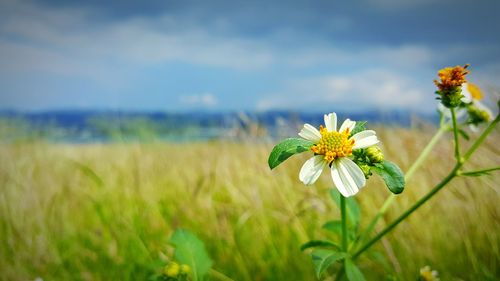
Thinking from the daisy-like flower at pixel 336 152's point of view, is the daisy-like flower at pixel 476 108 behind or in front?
behind

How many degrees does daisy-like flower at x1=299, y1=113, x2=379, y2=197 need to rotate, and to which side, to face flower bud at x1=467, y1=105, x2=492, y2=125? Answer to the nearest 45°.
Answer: approximately 135° to its left

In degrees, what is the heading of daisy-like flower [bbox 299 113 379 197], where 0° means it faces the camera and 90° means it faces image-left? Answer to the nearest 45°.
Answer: approximately 0°
